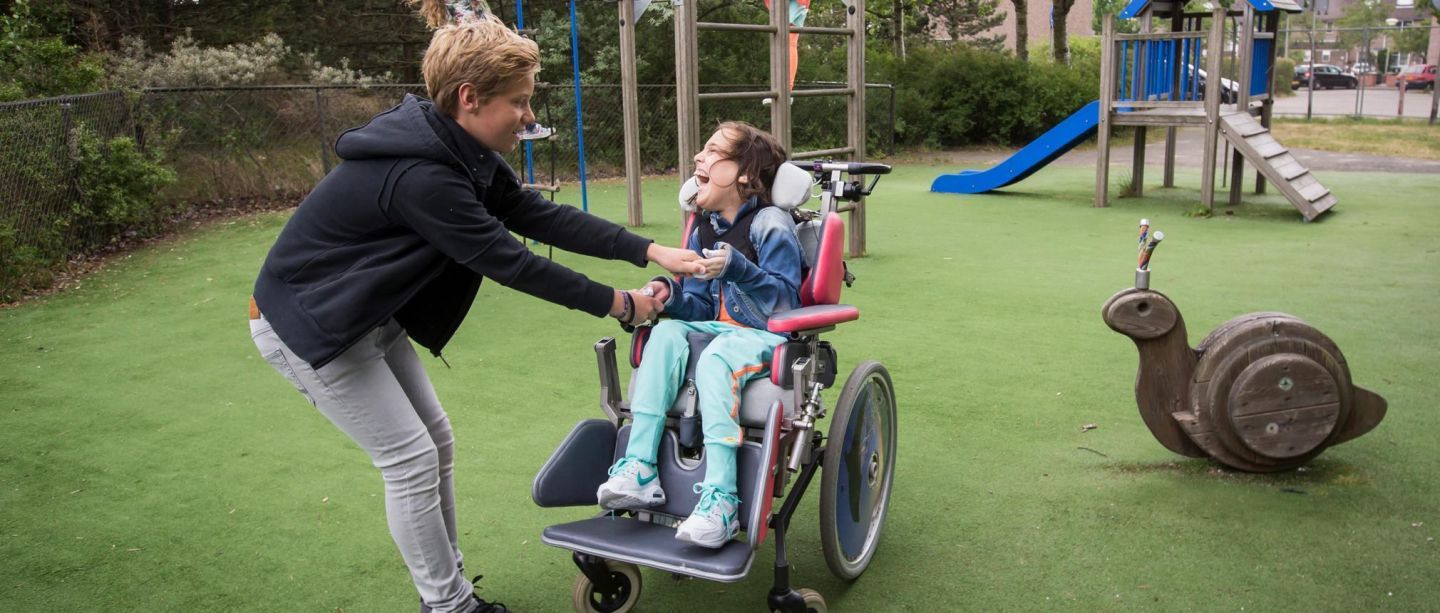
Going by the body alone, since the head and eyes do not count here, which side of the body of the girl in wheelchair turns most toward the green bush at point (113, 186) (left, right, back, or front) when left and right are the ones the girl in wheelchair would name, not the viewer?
right

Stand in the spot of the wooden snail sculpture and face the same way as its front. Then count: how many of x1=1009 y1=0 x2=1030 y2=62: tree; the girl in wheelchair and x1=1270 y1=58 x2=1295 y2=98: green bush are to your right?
2

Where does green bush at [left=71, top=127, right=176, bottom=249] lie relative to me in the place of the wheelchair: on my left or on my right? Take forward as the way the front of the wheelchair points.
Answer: on my right

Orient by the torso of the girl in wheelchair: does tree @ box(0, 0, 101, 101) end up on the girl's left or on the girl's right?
on the girl's right

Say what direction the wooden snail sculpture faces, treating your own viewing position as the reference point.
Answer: facing to the left of the viewer

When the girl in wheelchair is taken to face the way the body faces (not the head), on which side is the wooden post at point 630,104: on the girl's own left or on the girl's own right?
on the girl's own right

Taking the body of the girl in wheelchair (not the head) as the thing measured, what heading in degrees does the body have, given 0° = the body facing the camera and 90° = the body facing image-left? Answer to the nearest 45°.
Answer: approximately 45°

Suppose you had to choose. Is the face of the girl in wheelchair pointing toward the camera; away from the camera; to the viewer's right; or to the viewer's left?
to the viewer's left
